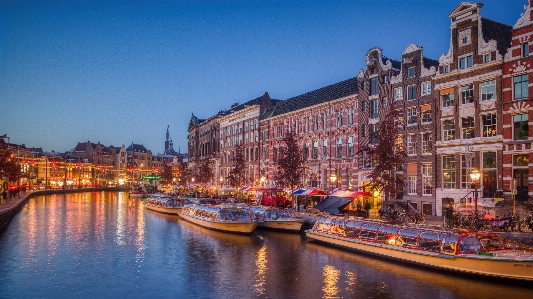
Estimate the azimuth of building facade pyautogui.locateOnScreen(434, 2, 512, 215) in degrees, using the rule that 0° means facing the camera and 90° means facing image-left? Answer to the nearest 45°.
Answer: approximately 45°

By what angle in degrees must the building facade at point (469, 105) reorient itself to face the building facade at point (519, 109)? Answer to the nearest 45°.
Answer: approximately 90° to its left
